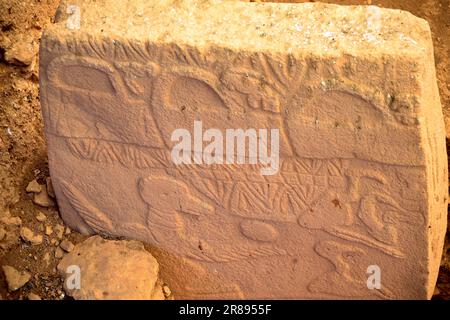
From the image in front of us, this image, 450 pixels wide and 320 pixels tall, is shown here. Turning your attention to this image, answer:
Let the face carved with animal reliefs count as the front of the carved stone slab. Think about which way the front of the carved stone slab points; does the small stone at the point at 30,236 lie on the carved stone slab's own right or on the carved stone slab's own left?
on the carved stone slab's own right

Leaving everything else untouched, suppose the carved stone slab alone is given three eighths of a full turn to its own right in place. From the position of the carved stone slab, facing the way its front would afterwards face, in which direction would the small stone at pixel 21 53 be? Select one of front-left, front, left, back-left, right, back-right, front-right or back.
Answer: front

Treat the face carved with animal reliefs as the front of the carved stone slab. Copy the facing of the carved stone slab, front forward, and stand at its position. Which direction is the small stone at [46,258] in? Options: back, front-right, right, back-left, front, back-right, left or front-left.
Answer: right

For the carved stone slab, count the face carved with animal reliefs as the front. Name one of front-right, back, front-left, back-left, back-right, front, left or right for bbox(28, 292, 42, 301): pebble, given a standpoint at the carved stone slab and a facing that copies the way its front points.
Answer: right

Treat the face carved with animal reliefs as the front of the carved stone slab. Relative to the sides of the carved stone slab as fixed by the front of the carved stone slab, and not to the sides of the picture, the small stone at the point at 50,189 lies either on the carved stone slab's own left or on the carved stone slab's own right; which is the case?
on the carved stone slab's own right

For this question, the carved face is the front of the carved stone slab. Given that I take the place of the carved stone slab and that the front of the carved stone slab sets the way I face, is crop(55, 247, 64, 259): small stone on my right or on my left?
on my right

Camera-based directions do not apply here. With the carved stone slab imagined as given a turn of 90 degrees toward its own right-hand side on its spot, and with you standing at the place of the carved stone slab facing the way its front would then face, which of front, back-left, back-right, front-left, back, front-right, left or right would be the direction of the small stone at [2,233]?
front

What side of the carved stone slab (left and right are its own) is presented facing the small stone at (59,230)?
right

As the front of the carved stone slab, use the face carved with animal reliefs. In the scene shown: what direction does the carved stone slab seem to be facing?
toward the camera
